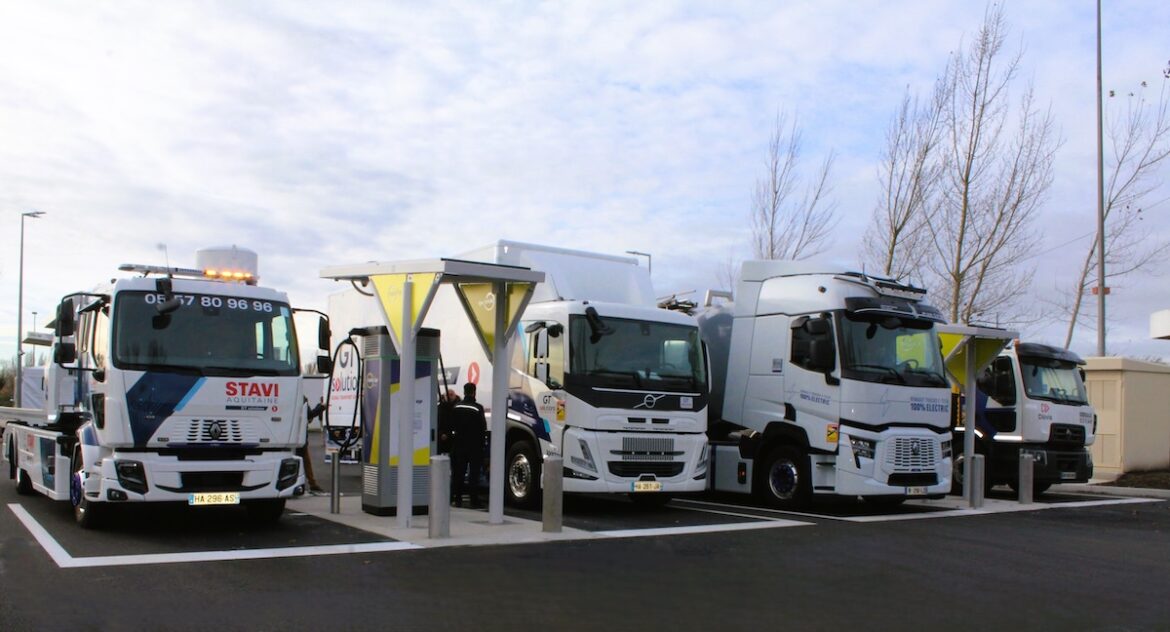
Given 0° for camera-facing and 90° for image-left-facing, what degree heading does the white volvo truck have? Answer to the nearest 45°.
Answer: approximately 315°

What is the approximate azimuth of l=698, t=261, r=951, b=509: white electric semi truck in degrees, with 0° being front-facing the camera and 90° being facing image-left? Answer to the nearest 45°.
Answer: approximately 315°

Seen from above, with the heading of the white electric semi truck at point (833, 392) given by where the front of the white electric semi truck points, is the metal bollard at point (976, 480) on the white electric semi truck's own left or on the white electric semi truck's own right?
on the white electric semi truck's own left

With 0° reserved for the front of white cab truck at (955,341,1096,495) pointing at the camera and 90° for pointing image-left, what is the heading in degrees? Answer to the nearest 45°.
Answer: approximately 315°

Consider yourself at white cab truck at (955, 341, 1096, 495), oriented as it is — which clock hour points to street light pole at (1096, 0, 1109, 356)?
The street light pole is roughly at 8 o'clock from the white cab truck.

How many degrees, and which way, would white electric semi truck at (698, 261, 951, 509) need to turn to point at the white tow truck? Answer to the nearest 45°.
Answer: approximately 90° to its right

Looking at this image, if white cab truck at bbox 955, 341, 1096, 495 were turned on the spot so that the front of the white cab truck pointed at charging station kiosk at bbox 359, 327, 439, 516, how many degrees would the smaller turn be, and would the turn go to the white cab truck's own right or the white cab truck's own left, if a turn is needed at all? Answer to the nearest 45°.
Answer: approximately 90° to the white cab truck's own right

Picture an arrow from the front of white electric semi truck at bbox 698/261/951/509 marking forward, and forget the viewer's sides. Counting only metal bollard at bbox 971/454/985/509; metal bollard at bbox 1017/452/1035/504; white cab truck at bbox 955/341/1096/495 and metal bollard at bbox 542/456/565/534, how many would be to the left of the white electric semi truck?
3
